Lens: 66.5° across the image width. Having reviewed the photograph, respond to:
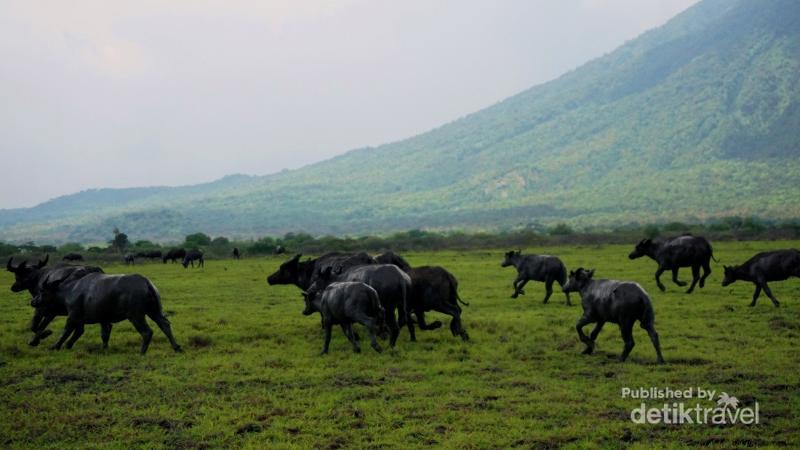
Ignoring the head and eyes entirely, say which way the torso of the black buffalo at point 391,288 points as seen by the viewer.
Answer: to the viewer's left

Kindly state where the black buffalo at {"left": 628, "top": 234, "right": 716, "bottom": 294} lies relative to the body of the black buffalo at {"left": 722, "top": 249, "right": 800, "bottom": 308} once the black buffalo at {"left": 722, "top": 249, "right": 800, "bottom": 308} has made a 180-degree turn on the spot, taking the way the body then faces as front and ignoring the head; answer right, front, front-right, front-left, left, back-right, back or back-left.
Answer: back-left

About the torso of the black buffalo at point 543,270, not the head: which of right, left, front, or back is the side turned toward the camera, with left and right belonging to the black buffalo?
left

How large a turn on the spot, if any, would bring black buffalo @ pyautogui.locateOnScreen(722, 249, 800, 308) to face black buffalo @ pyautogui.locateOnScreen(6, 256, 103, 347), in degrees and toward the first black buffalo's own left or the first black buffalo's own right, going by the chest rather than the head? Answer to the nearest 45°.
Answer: approximately 45° to the first black buffalo's own left

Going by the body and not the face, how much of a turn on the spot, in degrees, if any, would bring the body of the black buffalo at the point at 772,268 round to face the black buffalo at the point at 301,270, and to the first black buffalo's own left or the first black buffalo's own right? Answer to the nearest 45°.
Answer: approximately 45° to the first black buffalo's own left

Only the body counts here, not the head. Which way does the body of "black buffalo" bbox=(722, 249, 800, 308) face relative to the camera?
to the viewer's left

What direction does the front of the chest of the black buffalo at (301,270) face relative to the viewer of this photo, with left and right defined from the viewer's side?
facing to the left of the viewer

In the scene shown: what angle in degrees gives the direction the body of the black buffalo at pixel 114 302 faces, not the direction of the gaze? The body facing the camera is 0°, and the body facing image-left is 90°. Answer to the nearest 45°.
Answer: approximately 90°

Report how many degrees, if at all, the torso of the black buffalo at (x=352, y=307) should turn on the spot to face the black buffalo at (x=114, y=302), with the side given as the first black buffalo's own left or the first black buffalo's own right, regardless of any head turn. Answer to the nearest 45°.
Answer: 0° — it already faces it

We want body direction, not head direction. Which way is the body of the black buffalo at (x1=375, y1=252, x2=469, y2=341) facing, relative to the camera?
to the viewer's left

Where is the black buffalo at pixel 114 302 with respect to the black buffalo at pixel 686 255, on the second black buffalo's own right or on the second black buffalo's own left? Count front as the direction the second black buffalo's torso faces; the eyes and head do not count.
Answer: on the second black buffalo's own left

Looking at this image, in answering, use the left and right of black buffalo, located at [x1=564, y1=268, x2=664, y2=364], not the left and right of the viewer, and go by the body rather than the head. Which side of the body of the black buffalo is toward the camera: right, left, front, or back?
left
